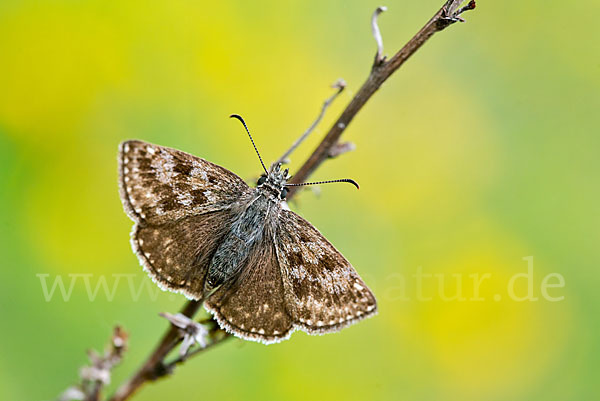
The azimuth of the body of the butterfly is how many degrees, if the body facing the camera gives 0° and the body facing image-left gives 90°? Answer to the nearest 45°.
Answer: approximately 225°
